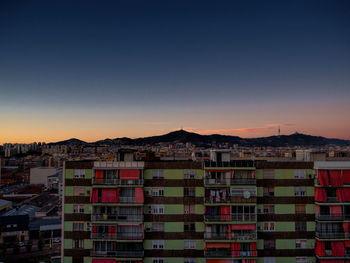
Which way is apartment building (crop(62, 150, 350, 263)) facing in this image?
toward the camera

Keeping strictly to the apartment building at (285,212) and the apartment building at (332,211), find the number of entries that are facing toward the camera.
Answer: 2

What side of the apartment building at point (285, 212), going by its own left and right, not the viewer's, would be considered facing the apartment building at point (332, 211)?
left

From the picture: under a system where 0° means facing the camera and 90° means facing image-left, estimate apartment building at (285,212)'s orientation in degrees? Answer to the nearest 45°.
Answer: approximately 0°
